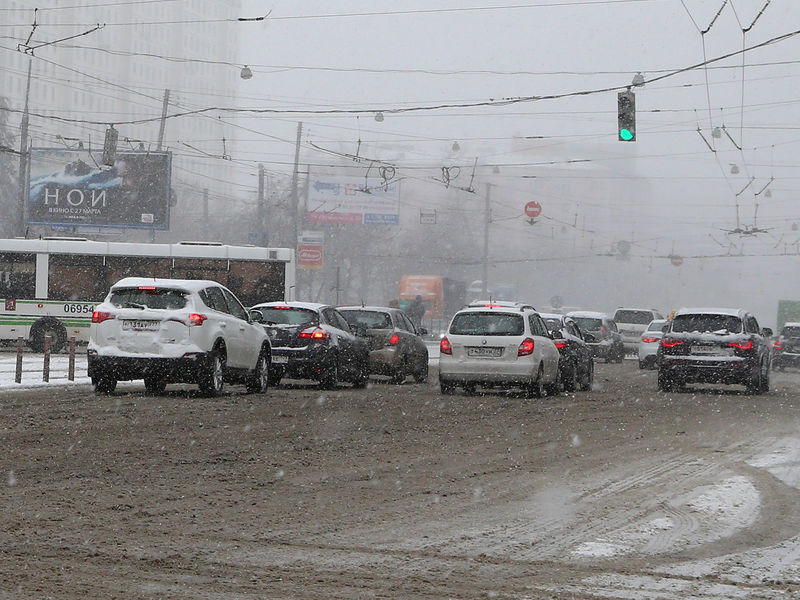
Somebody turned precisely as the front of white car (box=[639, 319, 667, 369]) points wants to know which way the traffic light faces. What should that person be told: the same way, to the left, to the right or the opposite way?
the opposite way

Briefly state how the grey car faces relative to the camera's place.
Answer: facing away from the viewer and to the right of the viewer

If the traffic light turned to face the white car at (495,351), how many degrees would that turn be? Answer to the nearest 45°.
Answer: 0° — it already faces it

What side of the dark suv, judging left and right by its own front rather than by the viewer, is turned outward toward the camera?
back

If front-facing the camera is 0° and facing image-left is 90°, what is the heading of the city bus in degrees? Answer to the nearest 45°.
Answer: approximately 90°

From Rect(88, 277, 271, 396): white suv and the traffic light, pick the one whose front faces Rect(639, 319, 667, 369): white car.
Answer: the white suv

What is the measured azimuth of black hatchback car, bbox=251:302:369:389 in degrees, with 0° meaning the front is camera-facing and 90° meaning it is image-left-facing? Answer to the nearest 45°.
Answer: approximately 225°

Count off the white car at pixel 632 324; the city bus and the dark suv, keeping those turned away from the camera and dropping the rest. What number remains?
2

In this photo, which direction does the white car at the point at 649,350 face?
away from the camera

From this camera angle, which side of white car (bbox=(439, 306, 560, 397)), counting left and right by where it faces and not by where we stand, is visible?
back

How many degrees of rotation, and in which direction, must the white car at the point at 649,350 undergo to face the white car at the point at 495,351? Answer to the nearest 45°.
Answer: approximately 180°

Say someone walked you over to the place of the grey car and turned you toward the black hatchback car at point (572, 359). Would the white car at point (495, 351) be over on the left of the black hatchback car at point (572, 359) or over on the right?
right

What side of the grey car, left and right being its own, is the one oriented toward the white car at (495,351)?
right

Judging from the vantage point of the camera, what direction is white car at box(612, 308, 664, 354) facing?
facing away from the viewer

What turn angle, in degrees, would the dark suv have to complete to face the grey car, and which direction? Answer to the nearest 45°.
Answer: approximately 90° to its left
